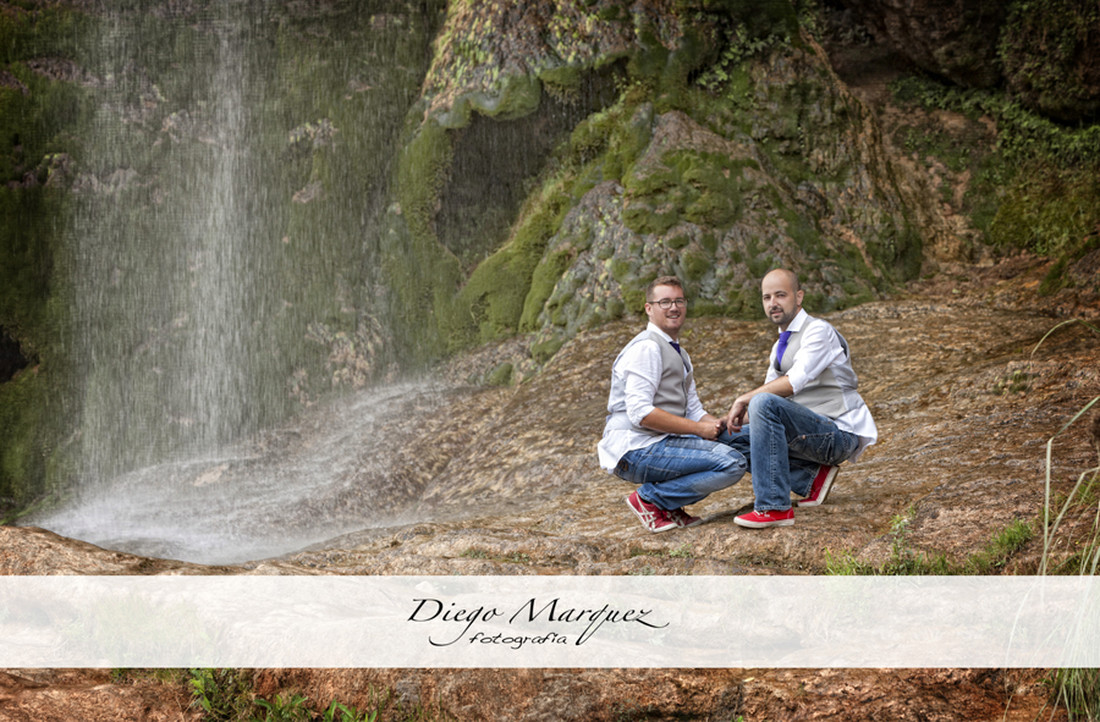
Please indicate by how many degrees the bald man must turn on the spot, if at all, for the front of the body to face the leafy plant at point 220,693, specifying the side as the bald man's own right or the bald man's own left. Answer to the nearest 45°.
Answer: approximately 45° to the bald man's own left

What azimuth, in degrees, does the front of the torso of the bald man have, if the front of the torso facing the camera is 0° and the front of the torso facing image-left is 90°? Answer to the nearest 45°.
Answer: approximately 90°

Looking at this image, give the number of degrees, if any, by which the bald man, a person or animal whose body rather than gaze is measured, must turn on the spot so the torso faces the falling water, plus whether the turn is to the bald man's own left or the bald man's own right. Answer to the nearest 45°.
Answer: approximately 45° to the bald man's own right

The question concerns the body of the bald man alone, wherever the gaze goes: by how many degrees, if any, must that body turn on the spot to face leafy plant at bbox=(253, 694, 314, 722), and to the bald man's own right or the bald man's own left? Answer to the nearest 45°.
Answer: approximately 45° to the bald man's own left

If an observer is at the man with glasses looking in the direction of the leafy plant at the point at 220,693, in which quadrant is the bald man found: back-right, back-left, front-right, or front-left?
back-left
